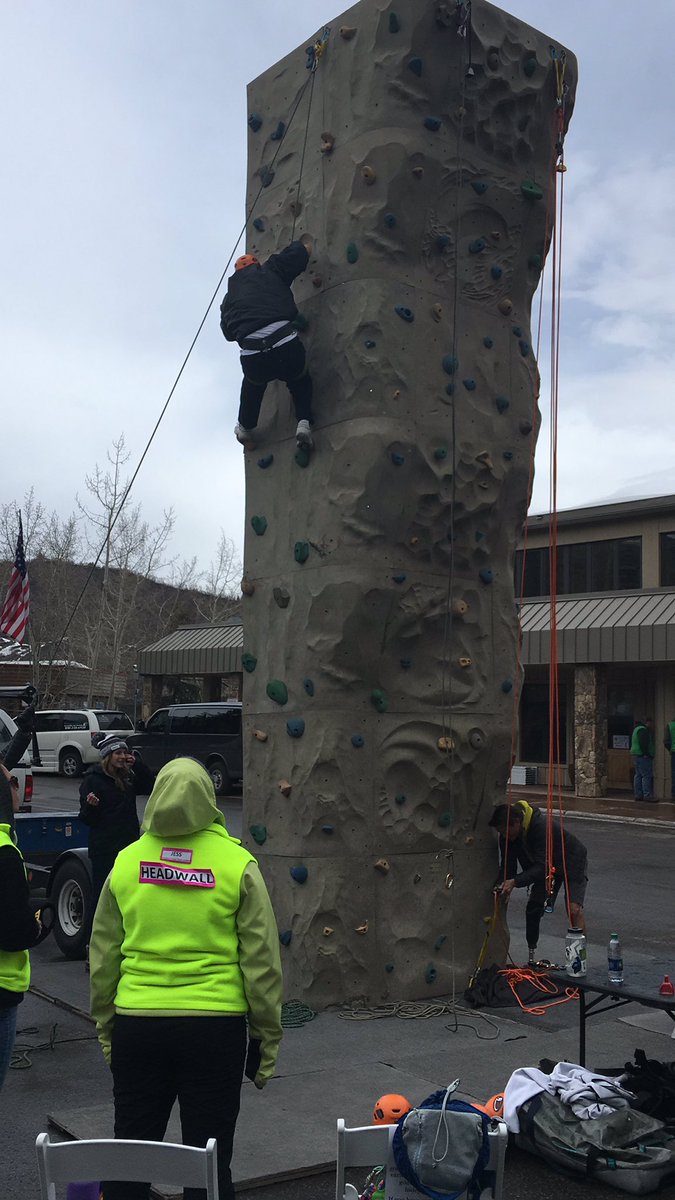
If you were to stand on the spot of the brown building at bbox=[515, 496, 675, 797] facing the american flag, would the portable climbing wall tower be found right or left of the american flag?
left

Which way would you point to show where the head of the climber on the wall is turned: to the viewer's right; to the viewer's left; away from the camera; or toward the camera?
away from the camera

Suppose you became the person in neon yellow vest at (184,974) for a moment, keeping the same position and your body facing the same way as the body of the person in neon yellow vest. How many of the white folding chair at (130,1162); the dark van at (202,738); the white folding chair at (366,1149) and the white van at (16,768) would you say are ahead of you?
2

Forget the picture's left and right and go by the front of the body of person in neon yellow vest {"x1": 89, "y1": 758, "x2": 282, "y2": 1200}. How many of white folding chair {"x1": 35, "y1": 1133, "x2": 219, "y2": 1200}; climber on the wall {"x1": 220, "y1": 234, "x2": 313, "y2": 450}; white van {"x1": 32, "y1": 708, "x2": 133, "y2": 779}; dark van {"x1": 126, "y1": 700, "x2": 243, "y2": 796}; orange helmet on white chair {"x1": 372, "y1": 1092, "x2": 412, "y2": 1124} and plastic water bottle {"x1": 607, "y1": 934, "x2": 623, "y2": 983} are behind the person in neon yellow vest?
1

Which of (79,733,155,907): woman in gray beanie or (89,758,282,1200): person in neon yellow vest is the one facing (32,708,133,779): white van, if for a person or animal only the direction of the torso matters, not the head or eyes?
the person in neon yellow vest

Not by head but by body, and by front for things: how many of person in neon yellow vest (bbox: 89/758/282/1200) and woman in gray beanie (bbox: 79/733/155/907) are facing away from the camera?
1

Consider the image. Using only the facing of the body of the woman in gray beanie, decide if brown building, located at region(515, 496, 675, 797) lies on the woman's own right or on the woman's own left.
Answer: on the woman's own left

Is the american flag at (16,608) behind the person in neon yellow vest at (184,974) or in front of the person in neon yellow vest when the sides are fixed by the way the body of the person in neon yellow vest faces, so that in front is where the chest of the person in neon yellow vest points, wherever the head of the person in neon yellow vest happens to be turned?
in front

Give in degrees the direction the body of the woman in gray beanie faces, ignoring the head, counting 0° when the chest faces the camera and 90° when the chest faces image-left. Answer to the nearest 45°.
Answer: approximately 315°

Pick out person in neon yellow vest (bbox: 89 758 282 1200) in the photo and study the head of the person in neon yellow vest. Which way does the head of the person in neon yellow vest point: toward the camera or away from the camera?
away from the camera

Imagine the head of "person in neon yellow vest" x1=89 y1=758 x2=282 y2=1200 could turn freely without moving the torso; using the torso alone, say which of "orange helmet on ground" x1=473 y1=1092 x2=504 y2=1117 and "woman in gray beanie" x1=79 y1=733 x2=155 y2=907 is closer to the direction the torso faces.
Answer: the woman in gray beanie

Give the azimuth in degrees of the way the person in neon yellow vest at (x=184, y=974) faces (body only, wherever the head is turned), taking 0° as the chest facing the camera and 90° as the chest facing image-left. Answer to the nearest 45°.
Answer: approximately 180°

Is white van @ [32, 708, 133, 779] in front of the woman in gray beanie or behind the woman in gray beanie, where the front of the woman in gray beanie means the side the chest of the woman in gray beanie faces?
behind

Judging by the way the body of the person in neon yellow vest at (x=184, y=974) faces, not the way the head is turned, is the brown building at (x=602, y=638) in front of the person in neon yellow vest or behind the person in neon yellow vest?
in front

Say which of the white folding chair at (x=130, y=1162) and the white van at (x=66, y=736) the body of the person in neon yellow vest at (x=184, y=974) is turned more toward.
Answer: the white van

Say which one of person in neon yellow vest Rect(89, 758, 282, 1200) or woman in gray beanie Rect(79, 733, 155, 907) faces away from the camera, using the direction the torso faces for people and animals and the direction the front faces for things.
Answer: the person in neon yellow vest
